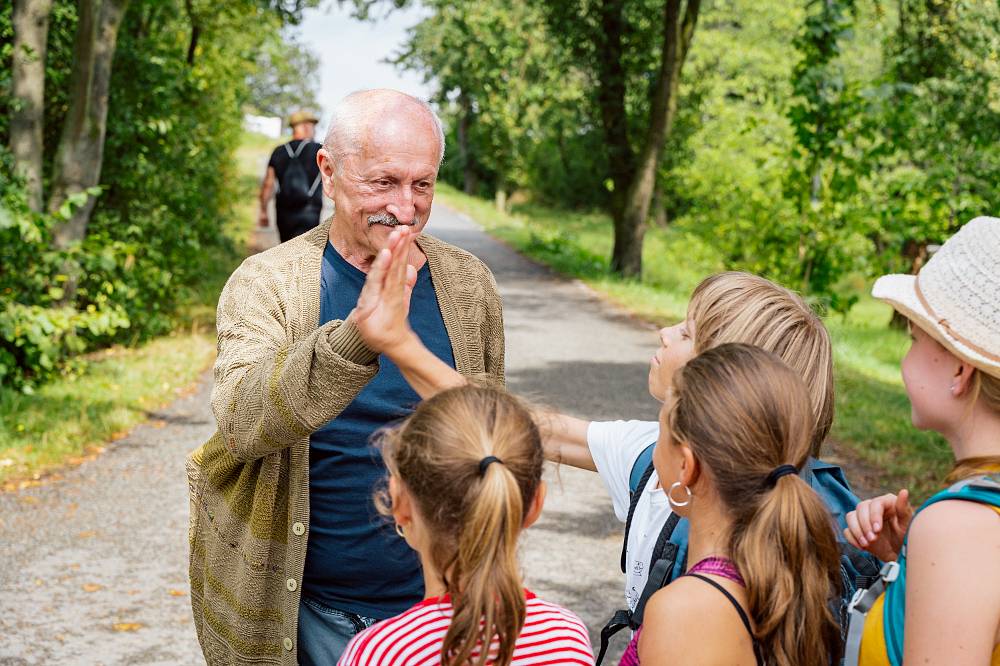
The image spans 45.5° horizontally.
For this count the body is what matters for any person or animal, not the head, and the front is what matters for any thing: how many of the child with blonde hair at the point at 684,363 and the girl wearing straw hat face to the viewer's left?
2

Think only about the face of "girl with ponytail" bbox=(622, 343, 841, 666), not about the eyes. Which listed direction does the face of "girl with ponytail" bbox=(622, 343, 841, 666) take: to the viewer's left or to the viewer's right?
to the viewer's left

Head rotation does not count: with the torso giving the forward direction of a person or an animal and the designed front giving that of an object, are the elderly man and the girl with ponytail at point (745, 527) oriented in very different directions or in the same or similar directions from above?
very different directions

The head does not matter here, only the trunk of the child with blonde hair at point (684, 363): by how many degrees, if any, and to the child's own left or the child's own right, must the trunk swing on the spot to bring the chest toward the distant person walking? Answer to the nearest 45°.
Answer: approximately 45° to the child's own right

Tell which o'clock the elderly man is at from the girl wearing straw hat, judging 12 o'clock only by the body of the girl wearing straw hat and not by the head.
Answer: The elderly man is roughly at 12 o'clock from the girl wearing straw hat.

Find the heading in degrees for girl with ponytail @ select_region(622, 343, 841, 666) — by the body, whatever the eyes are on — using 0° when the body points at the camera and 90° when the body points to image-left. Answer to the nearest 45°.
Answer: approximately 135°

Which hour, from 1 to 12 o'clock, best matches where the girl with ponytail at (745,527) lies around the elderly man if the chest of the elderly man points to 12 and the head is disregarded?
The girl with ponytail is roughly at 12 o'clock from the elderly man.

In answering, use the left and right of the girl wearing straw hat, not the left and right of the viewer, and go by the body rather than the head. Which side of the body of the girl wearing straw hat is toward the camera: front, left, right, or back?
left

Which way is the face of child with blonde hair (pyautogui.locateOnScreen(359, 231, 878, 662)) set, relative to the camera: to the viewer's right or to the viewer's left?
to the viewer's left

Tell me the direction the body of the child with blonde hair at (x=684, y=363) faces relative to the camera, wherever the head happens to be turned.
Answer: to the viewer's left

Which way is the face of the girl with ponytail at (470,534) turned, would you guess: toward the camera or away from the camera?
away from the camera

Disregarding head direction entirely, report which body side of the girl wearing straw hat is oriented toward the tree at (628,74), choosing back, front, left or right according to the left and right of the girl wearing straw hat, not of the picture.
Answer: right

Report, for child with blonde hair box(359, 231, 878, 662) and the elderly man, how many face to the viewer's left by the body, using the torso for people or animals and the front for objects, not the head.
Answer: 1
